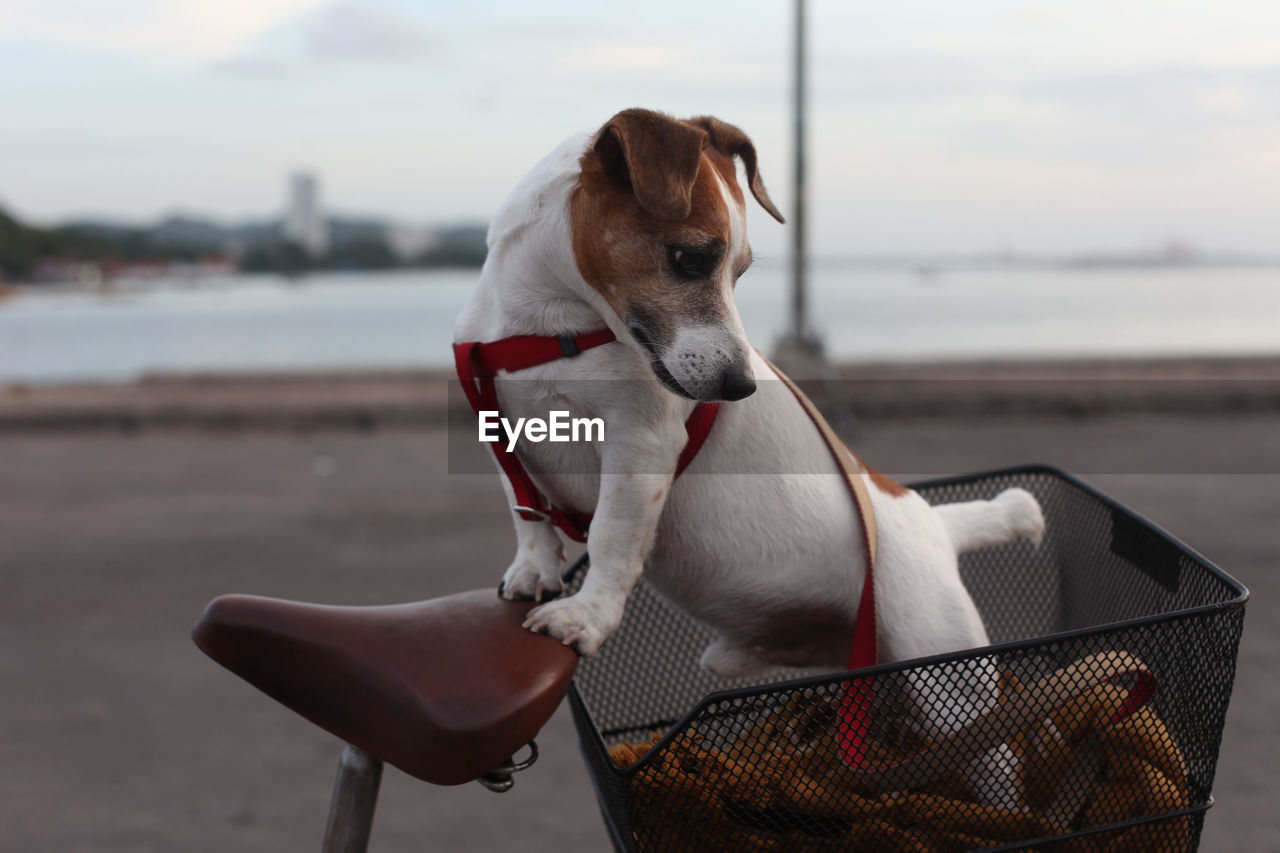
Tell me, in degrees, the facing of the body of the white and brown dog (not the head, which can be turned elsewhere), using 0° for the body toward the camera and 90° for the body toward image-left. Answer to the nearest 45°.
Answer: approximately 90°

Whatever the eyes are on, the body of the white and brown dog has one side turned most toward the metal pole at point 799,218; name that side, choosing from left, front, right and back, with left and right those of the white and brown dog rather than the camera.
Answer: right
